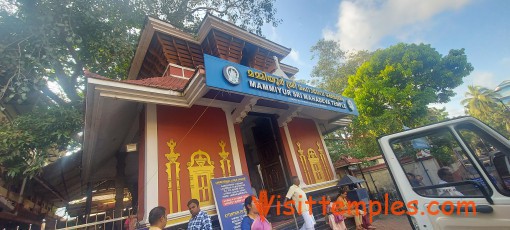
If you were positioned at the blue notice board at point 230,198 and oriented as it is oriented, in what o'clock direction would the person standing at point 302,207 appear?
The person standing is roughly at 9 o'clock from the blue notice board.

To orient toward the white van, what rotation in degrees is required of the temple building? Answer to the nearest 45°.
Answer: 0° — it already faces it

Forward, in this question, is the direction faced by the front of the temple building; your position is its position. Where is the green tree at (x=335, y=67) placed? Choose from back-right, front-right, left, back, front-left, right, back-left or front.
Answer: left

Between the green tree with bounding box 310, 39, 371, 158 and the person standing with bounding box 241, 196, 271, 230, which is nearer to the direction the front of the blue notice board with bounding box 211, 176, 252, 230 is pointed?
the person standing

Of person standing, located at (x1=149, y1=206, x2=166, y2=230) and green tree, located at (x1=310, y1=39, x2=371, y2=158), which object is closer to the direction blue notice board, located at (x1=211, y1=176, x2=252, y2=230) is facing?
the person standing

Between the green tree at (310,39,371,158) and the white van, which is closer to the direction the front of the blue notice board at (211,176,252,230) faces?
the white van

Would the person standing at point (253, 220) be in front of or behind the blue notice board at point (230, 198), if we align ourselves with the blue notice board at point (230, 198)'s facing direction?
in front

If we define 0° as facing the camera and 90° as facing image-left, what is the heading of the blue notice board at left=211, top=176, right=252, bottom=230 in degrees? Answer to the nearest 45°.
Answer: approximately 0°

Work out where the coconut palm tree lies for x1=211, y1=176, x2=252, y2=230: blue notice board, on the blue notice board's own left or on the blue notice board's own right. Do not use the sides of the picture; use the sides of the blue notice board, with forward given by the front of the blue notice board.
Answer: on the blue notice board's own left
